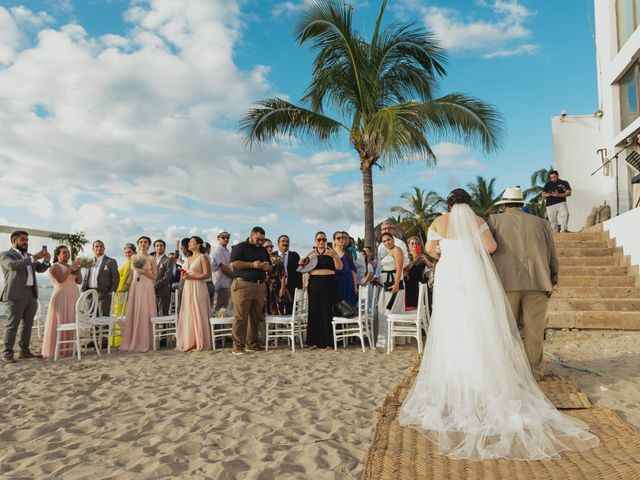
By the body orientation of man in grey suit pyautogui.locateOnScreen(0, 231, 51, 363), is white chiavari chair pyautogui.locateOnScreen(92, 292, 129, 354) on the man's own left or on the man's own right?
on the man's own left

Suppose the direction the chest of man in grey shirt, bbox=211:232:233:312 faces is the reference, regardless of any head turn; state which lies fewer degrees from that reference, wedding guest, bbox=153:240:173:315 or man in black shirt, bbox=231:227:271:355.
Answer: the man in black shirt

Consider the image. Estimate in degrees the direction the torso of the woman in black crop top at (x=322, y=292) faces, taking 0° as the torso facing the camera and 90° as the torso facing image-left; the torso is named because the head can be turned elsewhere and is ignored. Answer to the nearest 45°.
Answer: approximately 0°

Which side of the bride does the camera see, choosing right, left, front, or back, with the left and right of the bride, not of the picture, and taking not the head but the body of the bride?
back
